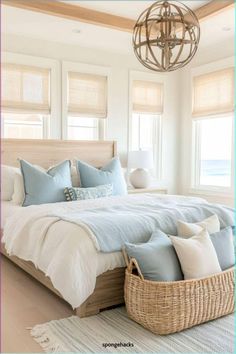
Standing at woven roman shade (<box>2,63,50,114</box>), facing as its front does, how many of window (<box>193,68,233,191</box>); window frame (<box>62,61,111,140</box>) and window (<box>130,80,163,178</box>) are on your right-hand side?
0

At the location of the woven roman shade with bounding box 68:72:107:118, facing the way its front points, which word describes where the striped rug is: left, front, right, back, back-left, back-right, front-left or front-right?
front-right

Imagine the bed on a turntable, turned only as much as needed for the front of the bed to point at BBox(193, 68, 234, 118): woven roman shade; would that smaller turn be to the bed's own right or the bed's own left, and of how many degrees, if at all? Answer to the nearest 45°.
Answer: approximately 90° to the bed's own left

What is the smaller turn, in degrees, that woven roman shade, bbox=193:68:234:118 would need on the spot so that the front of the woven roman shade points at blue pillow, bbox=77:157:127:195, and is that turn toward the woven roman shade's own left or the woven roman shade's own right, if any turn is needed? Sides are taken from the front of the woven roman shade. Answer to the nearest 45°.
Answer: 0° — it already faces it

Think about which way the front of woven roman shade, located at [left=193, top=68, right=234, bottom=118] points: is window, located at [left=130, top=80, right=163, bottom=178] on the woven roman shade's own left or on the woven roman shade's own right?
on the woven roman shade's own right

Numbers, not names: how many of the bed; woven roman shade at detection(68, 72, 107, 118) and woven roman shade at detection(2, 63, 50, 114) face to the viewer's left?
0

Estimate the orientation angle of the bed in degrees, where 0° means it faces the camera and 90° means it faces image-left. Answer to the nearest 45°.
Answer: approximately 315°

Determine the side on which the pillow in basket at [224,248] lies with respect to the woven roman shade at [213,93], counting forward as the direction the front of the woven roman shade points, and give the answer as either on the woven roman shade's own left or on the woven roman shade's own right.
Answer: on the woven roman shade's own left

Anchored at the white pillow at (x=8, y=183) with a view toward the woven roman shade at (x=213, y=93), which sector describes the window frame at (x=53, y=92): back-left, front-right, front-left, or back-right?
front-left

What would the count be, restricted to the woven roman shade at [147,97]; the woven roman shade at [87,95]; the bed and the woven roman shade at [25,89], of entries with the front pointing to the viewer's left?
0

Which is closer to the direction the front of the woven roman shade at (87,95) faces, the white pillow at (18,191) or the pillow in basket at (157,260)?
the pillow in basket

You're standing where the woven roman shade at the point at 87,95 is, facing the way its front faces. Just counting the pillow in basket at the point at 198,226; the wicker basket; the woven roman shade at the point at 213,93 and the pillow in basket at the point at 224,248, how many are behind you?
0

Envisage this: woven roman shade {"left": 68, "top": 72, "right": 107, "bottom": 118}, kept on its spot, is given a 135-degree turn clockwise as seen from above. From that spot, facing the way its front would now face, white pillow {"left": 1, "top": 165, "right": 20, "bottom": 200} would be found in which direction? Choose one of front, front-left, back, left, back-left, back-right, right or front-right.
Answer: front-left

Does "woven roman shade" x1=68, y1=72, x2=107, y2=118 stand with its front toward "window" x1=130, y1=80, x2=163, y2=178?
no

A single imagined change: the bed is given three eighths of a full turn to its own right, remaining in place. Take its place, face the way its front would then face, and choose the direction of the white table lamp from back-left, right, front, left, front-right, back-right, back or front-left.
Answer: right

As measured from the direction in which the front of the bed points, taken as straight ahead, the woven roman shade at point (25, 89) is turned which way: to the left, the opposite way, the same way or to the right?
the same way

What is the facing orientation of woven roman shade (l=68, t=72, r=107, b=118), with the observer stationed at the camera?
facing the viewer and to the right of the viewer

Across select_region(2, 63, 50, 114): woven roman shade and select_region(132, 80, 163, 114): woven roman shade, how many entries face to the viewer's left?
0

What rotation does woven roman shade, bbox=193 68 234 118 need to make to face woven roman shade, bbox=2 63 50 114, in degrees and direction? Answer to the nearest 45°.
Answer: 0° — it already faces it

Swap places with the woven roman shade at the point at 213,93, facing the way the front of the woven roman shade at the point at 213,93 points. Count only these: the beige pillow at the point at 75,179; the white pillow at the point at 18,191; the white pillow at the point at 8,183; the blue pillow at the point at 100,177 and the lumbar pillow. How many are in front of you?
5
